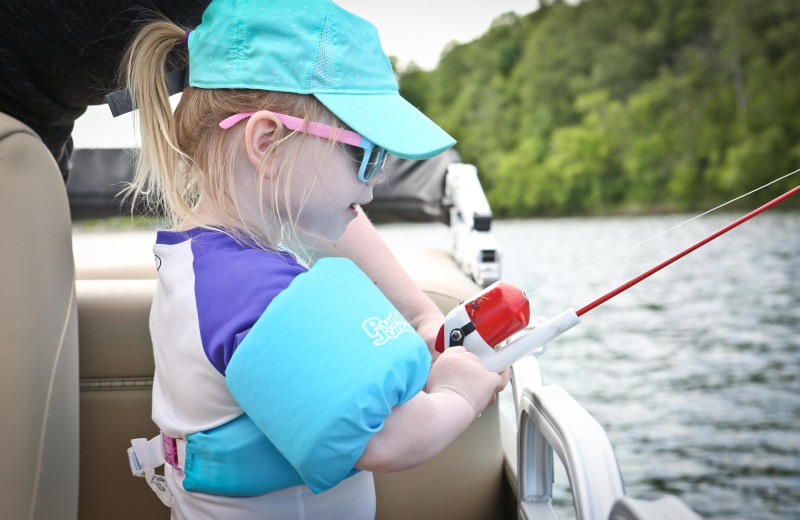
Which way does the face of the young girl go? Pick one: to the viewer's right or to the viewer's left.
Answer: to the viewer's right

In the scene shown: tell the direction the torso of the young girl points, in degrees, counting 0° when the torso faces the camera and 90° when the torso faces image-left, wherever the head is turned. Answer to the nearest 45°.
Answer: approximately 270°
